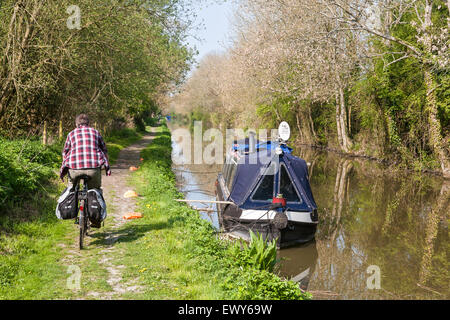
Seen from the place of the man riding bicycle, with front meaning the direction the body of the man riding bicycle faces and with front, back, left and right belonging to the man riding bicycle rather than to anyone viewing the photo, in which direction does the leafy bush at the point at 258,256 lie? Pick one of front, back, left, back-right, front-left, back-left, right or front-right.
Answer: right

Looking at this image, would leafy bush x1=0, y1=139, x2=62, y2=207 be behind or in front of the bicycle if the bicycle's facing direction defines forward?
in front

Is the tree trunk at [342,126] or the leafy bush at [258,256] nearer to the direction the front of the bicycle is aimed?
the tree trunk

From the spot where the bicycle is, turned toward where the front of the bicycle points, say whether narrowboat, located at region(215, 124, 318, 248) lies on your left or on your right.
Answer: on your right

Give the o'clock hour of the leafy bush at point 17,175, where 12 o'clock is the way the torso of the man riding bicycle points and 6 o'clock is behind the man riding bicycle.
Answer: The leafy bush is roughly at 11 o'clock from the man riding bicycle.

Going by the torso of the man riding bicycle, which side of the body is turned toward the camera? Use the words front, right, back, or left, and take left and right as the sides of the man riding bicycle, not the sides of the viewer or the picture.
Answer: back

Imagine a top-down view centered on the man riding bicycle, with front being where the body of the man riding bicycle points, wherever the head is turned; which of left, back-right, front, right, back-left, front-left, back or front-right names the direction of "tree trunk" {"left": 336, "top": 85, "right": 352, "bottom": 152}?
front-right

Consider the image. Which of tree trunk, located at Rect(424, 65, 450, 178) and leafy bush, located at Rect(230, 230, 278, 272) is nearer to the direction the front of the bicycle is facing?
the tree trunk

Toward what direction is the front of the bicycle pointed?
away from the camera

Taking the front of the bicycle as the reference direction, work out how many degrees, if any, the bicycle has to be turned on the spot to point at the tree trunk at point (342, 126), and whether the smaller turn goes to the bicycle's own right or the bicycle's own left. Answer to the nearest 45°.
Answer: approximately 45° to the bicycle's own right

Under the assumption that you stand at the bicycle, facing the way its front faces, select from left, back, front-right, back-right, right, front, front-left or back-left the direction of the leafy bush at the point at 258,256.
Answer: right
